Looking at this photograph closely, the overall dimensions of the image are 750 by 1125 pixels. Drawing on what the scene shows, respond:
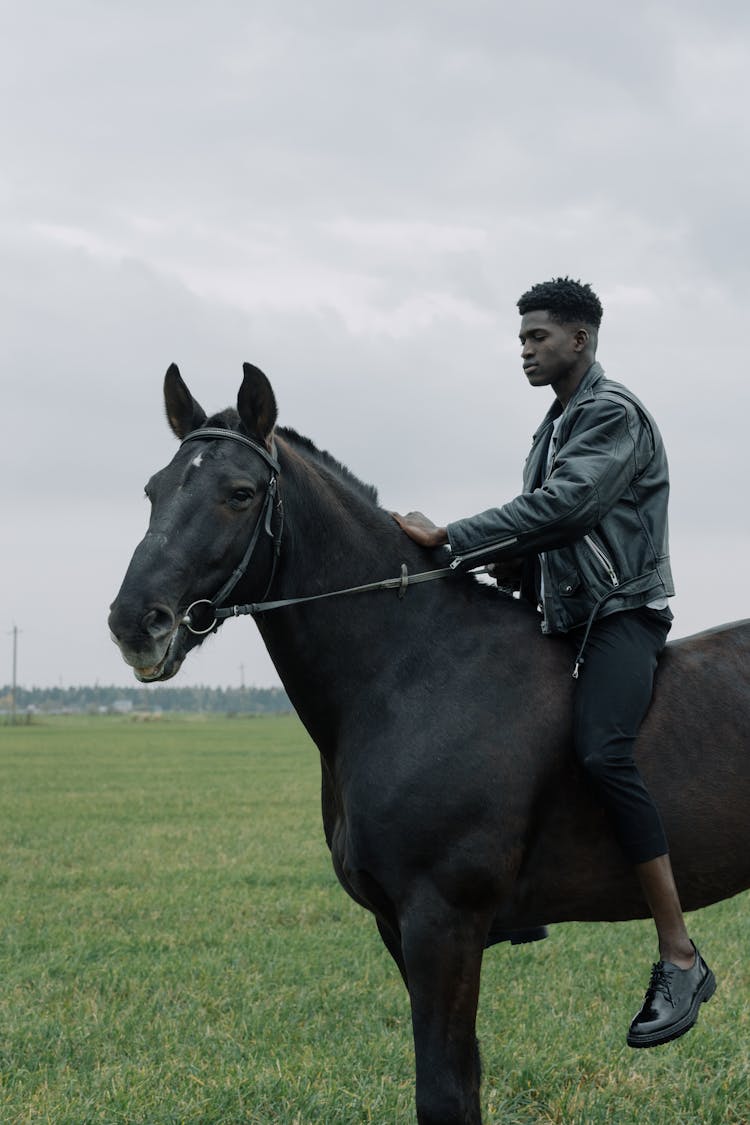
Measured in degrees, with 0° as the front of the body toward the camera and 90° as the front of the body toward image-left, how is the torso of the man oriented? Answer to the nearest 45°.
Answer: approximately 90°

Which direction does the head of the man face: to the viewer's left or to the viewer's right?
to the viewer's left
